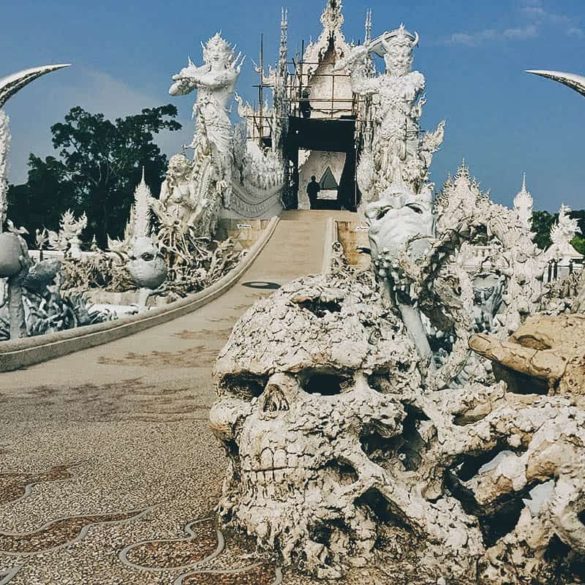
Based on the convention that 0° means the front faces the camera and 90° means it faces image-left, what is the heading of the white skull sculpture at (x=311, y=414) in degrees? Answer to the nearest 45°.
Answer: approximately 45°

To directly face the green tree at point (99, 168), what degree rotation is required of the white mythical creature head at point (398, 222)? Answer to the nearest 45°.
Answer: approximately 135° to its right

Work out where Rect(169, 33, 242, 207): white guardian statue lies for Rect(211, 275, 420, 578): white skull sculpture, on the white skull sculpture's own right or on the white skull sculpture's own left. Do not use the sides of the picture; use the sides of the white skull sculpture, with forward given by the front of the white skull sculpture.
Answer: on the white skull sculpture's own right

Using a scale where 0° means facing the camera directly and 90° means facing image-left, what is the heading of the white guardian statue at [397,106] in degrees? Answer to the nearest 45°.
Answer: approximately 0°

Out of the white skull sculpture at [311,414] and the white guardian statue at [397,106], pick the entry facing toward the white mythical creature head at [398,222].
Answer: the white guardian statue

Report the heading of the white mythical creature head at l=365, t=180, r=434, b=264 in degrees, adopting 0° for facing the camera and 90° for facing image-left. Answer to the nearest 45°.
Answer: approximately 0°

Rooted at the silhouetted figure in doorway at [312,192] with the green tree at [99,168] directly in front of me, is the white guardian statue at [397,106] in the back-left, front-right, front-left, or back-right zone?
back-left

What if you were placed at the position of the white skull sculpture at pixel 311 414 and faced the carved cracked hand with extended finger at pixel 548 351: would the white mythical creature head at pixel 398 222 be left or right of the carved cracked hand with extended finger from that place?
left

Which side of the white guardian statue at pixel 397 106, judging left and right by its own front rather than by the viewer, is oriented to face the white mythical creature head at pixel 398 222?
front

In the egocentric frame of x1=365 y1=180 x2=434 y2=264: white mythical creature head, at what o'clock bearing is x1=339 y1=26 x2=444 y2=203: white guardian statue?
The white guardian statue is roughly at 6 o'clock from the white mythical creature head.

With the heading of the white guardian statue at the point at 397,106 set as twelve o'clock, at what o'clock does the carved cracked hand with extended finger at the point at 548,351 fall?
The carved cracked hand with extended finger is roughly at 12 o'clock from the white guardian statue.

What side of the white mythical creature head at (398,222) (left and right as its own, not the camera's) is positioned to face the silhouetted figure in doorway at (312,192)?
back

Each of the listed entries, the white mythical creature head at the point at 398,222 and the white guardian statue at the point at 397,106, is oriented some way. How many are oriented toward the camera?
2

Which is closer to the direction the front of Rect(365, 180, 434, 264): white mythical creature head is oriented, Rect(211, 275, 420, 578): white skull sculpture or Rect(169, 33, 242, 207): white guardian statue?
the white skull sculpture

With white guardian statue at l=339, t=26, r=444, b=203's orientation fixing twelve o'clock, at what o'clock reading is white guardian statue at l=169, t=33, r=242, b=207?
white guardian statue at l=169, t=33, r=242, b=207 is roughly at 2 o'clock from white guardian statue at l=339, t=26, r=444, b=203.

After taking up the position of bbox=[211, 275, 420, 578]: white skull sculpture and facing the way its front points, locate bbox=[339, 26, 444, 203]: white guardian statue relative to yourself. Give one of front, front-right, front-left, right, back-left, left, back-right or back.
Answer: back-right
